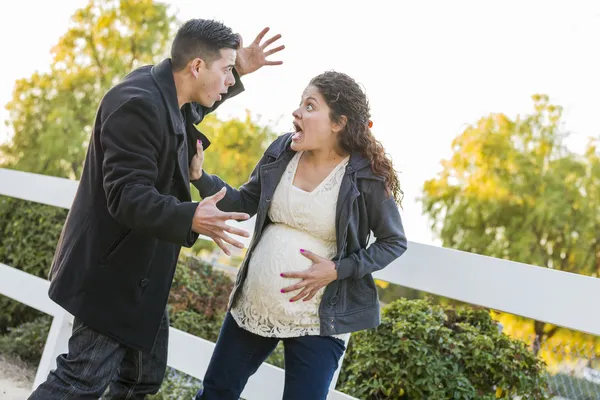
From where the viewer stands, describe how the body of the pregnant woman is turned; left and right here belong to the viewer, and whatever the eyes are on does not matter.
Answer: facing the viewer and to the left of the viewer

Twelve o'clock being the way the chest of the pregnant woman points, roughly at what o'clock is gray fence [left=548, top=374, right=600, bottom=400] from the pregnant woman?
The gray fence is roughly at 7 o'clock from the pregnant woman.

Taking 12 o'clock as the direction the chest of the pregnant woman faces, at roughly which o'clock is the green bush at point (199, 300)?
The green bush is roughly at 4 o'clock from the pregnant woman.

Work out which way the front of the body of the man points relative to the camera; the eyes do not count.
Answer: to the viewer's right

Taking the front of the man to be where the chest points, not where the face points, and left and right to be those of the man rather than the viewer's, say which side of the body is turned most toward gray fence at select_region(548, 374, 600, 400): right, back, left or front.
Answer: front

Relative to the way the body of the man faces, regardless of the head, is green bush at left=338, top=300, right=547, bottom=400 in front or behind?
in front

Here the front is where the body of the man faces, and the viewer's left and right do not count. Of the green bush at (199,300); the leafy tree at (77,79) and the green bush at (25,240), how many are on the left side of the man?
3

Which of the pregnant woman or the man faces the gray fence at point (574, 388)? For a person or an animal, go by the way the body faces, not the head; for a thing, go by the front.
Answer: the man

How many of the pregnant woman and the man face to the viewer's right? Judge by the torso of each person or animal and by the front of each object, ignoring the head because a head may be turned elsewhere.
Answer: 1

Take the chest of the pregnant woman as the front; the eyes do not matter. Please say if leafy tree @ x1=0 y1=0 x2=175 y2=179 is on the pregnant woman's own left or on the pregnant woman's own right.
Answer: on the pregnant woman's own right

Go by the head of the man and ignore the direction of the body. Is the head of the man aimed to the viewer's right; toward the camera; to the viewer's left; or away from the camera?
to the viewer's right

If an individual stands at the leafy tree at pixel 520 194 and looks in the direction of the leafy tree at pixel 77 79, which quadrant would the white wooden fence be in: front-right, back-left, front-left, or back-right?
front-left

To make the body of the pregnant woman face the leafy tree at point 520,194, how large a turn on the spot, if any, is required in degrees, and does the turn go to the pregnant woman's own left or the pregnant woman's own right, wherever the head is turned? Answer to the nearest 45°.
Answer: approximately 135° to the pregnant woman's own right

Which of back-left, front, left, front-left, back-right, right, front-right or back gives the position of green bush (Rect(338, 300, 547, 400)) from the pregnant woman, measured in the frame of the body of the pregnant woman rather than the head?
back
